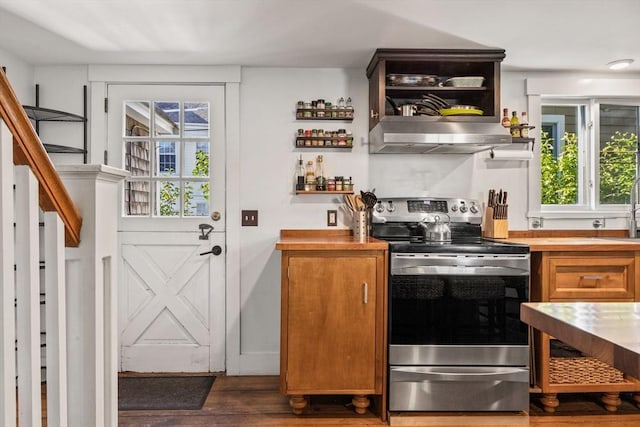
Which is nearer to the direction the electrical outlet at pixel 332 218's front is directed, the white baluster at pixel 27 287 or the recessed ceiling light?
the white baluster

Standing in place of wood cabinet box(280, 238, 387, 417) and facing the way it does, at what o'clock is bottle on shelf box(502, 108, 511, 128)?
The bottle on shelf is roughly at 8 o'clock from the wood cabinet.

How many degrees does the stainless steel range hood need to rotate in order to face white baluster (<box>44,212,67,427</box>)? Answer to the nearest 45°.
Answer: approximately 45° to its right

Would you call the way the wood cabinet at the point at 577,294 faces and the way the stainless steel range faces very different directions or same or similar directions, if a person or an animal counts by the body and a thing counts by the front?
same or similar directions

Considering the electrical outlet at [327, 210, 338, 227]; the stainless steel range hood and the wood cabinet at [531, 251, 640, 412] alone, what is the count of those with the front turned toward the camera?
3

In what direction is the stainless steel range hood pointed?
toward the camera

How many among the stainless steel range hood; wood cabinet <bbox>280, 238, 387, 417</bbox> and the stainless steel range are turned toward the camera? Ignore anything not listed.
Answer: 3

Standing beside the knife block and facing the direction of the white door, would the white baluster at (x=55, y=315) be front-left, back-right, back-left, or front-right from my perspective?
front-left

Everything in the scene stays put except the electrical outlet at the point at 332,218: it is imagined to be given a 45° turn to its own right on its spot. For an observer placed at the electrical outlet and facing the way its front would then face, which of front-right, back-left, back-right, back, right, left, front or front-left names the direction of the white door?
front-right

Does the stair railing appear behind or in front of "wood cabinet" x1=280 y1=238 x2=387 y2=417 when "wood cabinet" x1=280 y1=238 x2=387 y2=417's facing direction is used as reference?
in front

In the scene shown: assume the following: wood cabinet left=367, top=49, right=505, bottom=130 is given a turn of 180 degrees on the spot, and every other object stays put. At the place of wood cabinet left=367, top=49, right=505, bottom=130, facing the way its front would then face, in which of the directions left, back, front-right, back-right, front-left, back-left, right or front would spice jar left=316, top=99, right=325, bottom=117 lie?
left

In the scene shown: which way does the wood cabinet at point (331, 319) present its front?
toward the camera

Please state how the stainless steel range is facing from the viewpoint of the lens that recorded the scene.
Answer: facing the viewer

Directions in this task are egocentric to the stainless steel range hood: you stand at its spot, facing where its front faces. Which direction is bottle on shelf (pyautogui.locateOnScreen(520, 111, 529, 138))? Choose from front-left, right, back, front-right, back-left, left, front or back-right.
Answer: back-left
